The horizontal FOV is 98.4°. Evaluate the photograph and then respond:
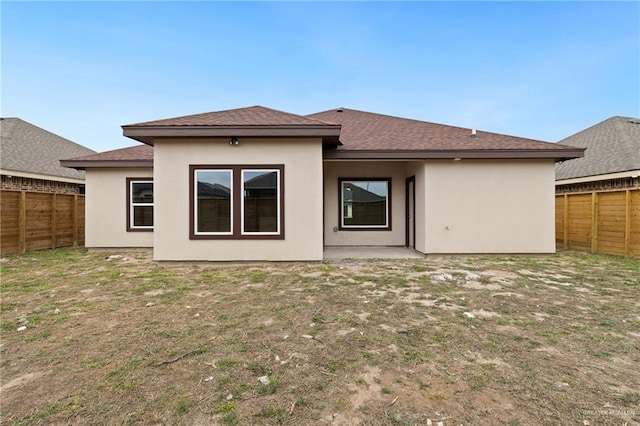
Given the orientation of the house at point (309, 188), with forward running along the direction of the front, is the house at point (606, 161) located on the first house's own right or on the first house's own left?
on the first house's own right

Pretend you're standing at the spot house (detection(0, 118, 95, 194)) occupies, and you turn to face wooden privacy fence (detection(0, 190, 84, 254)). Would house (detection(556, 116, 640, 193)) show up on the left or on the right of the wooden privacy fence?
left

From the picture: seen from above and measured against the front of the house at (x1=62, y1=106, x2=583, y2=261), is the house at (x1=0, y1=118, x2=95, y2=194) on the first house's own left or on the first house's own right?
on the first house's own left

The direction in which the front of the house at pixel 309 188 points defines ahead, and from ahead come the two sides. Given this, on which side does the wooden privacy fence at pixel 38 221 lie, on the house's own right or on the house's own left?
on the house's own left

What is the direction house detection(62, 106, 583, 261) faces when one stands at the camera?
facing away from the viewer
